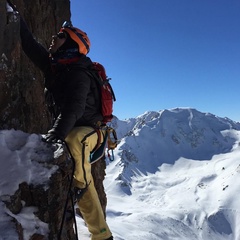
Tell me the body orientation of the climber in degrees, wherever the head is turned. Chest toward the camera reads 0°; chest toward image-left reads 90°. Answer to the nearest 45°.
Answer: approximately 90°

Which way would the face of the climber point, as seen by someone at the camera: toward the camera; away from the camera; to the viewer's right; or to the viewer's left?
to the viewer's left
